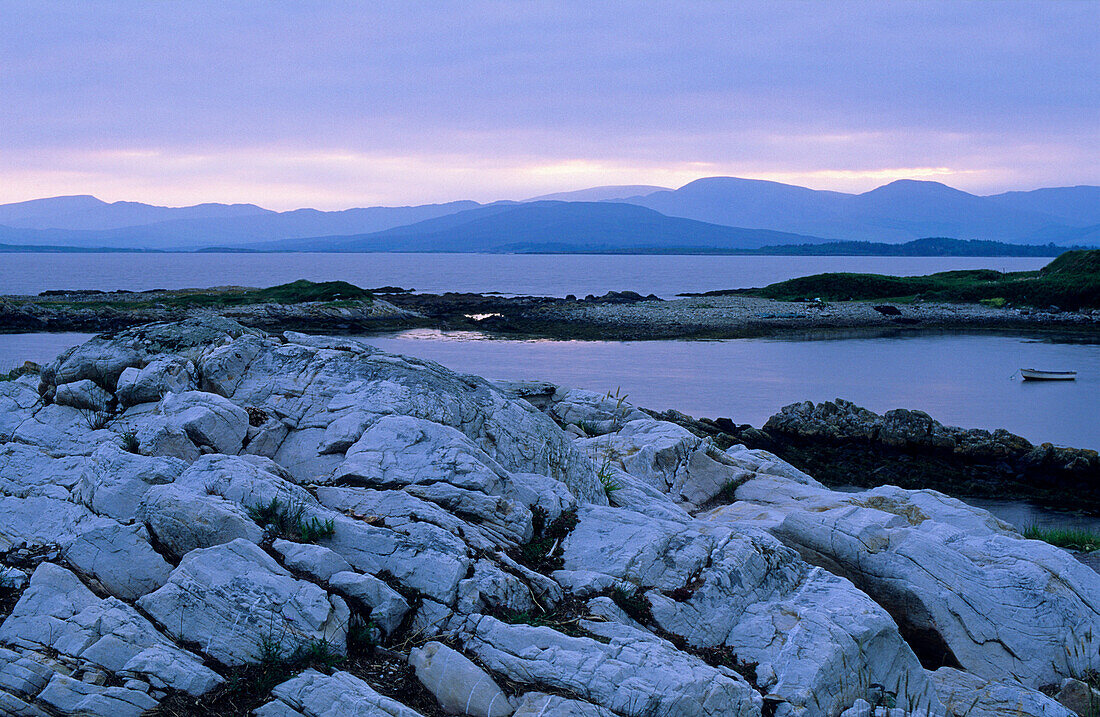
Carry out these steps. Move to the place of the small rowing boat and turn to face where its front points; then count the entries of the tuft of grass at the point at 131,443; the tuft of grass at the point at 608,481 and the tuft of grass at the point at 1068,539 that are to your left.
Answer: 3

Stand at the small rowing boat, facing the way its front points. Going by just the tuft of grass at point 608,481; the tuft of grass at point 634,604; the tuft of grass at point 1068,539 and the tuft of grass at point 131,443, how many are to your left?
4

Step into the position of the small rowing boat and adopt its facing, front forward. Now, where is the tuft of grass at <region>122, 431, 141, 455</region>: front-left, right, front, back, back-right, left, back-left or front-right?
left

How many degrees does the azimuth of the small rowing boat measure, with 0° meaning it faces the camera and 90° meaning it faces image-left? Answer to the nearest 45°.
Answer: approximately 90°

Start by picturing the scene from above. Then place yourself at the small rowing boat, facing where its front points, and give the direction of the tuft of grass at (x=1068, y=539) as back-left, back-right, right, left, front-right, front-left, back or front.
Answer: left

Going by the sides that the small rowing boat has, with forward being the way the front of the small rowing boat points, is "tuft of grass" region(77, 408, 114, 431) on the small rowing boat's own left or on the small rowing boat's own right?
on the small rowing boat's own left

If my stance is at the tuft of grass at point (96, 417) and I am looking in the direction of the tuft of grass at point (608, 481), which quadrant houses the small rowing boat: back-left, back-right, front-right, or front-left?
front-left

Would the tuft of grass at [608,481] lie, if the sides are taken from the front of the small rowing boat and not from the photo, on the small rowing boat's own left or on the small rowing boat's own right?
on the small rowing boat's own left

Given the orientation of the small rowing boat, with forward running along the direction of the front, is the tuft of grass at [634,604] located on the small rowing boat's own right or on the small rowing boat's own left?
on the small rowing boat's own left
